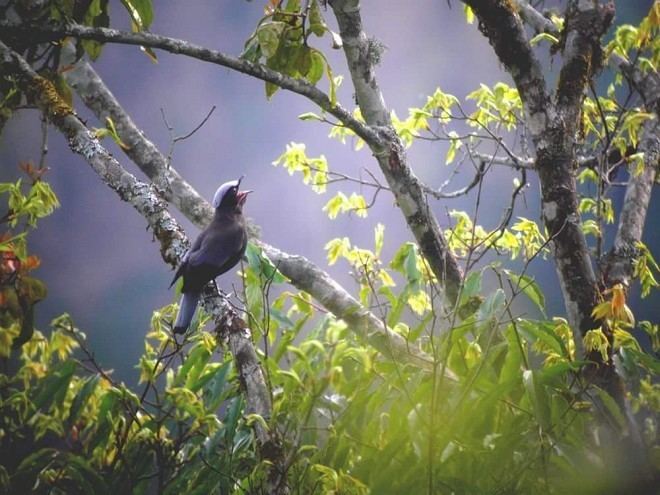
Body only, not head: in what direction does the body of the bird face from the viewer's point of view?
to the viewer's right
